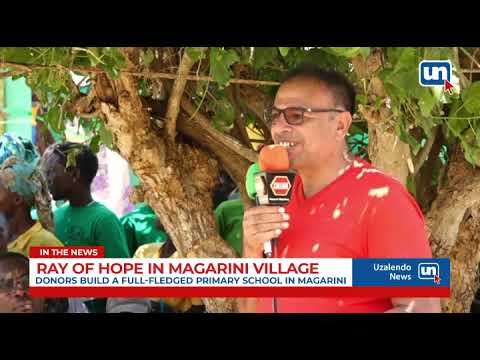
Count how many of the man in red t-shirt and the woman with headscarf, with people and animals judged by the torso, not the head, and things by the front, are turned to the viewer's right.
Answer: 0

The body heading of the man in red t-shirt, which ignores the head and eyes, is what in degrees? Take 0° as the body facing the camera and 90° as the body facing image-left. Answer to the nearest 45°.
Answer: approximately 45°

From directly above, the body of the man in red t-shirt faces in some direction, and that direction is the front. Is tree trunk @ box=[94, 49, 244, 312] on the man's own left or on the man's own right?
on the man's own right

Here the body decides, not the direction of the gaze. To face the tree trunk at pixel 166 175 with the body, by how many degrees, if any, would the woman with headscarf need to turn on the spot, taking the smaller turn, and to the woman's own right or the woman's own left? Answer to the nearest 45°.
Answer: approximately 135° to the woman's own left

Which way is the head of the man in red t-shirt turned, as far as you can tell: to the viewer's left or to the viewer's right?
to the viewer's left

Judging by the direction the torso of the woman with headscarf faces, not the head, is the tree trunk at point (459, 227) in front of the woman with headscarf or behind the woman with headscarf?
behind

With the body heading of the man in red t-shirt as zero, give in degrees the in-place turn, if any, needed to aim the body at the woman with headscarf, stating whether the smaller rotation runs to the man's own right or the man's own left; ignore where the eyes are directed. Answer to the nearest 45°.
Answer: approximately 45° to the man's own right
